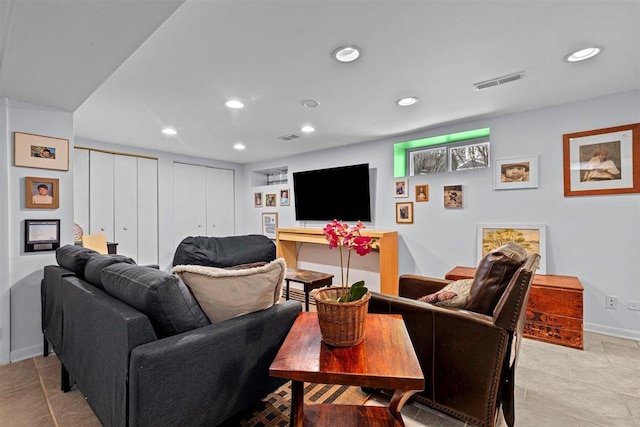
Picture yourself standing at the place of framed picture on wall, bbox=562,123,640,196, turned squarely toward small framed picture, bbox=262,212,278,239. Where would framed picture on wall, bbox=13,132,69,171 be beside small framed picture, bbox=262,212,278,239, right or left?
left

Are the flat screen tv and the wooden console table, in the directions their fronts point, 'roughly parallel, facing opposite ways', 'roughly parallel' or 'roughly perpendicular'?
roughly parallel

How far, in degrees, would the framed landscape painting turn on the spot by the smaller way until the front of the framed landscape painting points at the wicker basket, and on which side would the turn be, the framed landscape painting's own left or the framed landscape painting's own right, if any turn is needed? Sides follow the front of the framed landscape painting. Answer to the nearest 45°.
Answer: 0° — it already faces it

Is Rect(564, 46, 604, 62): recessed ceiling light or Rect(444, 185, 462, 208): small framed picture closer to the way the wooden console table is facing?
the recessed ceiling light

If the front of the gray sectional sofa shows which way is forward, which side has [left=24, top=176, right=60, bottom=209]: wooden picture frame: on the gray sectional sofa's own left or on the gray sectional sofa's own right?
on the gray sectional sofa's own left

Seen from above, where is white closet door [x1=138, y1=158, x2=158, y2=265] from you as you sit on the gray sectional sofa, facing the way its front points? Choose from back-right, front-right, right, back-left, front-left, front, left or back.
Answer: front-left

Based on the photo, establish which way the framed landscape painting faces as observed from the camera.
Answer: facing the viewer

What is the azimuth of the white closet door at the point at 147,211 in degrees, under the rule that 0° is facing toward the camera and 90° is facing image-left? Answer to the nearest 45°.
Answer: approximately 0°

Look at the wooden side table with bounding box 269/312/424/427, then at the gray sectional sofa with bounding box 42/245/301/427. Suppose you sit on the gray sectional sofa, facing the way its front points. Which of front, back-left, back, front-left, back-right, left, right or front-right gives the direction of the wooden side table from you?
right

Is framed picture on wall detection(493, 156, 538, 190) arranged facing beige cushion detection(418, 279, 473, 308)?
yes

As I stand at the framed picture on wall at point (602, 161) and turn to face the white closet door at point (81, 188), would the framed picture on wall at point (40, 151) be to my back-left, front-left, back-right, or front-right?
front-left

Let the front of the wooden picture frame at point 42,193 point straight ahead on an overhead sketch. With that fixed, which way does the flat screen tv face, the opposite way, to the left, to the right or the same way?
to the right

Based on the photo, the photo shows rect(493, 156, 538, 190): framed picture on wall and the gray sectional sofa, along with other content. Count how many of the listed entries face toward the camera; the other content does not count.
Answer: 1

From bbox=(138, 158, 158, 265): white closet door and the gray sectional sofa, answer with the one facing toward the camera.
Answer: the white closet door

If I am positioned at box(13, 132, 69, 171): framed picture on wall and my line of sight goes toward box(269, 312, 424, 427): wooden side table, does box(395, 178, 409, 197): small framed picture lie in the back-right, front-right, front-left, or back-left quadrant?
front-left

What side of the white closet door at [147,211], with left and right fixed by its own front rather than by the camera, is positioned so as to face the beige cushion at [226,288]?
front

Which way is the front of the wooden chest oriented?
toward the camera

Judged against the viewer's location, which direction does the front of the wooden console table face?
facing the viewer and to the left of the viewer
